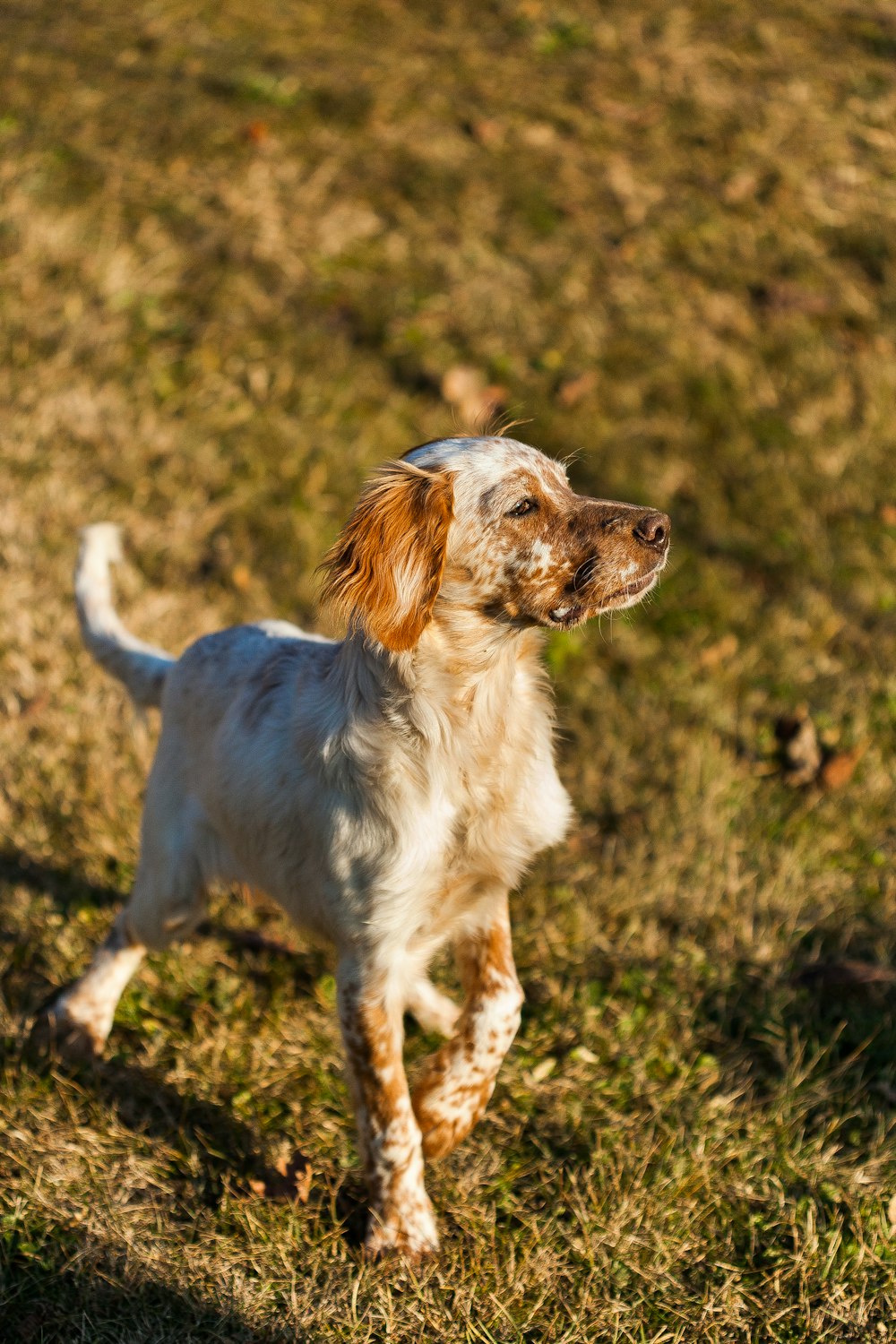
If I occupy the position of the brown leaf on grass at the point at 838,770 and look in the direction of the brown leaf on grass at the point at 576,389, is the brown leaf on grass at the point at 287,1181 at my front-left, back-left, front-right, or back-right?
back-left

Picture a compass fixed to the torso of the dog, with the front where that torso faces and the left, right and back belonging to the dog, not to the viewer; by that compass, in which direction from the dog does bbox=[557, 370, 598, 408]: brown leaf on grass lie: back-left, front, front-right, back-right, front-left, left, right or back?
back-left

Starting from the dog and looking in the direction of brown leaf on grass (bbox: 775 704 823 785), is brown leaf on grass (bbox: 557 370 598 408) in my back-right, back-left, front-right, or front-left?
front-left

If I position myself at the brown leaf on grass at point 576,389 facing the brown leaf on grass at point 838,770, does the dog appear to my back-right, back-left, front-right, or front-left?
front-right

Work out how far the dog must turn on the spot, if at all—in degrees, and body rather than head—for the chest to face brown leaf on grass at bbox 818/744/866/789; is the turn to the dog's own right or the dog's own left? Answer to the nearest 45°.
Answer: approximately 90° to the dog's own left

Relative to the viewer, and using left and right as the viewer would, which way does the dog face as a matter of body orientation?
facing the viewer and to the right of the viewer

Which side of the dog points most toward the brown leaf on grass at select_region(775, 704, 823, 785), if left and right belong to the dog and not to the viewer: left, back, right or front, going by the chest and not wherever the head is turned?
left
